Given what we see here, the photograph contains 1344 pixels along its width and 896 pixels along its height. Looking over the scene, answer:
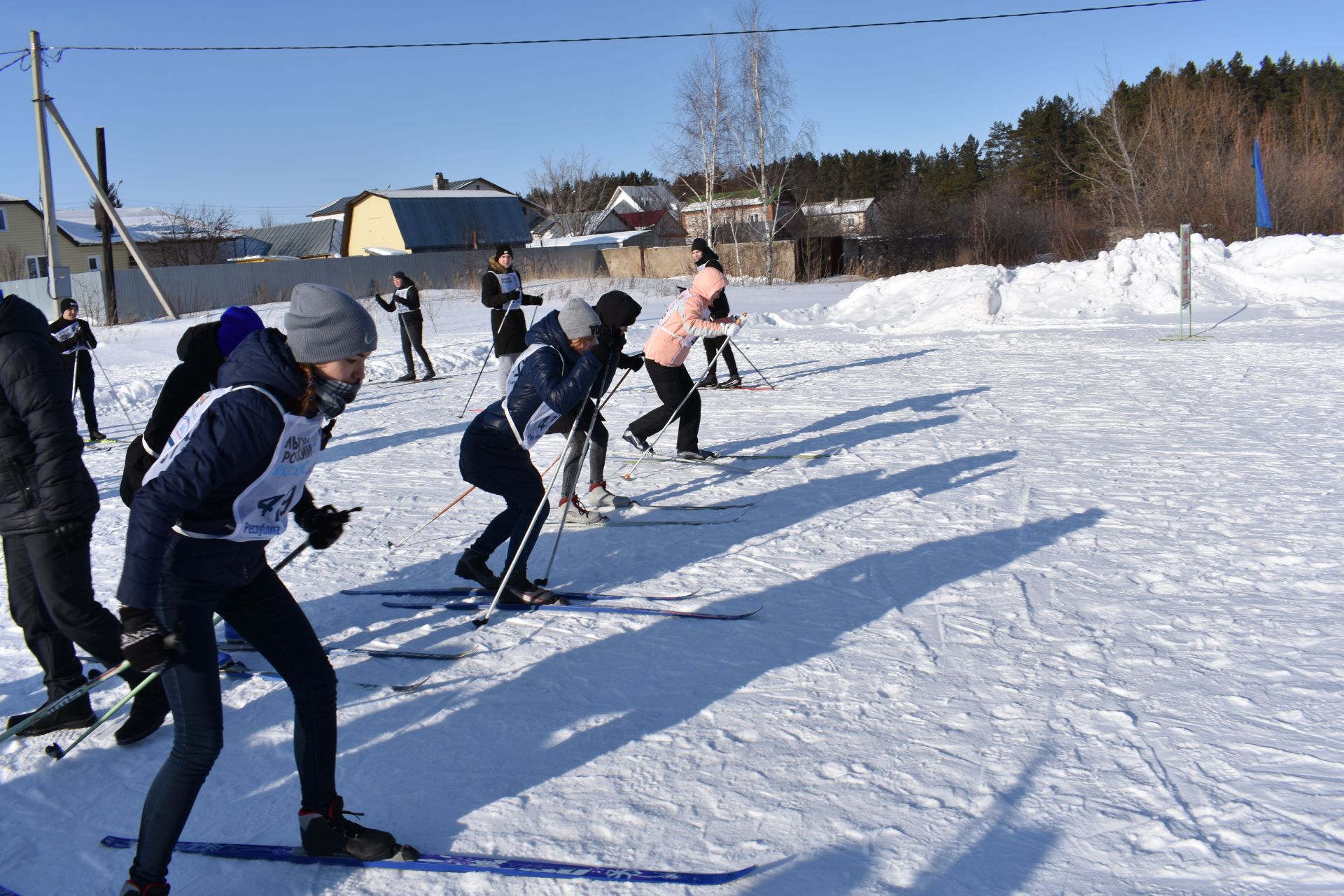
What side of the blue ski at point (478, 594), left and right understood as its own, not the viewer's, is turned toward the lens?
right

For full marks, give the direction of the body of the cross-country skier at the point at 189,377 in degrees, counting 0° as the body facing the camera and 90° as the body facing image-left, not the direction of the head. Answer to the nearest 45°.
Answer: approximately 270°

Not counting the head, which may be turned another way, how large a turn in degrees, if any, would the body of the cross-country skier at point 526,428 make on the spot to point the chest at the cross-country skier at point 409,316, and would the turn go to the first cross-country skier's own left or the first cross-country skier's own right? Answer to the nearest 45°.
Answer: approximately 90° to the first cross-country skier's own left

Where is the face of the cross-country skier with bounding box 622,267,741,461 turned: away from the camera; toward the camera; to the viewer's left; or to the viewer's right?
to the viewer's right

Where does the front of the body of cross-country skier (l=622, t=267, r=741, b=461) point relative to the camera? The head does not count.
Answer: to the viewer's right

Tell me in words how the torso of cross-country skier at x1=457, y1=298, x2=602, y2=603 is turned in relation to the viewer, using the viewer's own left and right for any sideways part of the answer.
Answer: facing to the right of the viewer

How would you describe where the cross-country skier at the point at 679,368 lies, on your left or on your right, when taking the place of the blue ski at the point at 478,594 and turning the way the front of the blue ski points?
on your left

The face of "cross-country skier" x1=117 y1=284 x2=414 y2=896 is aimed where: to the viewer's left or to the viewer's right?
to the viewer's right

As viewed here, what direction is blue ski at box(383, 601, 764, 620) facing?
to the viewer's right

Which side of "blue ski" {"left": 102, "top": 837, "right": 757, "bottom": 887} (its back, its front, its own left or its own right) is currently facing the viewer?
right
